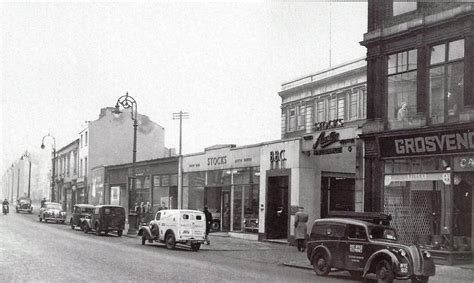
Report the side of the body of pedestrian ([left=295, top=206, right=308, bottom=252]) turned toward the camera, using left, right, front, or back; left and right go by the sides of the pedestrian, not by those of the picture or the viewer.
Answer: back

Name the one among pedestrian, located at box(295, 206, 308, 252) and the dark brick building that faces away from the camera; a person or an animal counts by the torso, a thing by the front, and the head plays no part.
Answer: the pedestrian

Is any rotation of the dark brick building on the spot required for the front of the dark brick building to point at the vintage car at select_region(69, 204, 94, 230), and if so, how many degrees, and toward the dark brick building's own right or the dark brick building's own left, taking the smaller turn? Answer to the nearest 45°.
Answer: approximately 90° to the dark brick building's own right

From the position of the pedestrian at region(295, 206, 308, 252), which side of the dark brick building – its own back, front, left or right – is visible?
right

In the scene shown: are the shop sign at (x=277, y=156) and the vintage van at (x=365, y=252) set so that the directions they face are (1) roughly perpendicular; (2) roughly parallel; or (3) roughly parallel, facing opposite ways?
roughly perpendicular

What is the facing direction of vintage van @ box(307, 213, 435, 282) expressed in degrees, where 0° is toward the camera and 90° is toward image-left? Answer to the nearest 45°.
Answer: approximately 315°

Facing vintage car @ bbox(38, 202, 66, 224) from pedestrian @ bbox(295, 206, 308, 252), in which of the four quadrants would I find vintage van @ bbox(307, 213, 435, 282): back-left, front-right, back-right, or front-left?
back-left

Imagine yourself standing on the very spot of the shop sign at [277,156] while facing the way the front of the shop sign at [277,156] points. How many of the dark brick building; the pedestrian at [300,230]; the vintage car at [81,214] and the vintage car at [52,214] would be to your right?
2

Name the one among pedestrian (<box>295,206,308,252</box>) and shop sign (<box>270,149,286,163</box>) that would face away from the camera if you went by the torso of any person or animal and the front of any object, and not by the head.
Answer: the pedestrian

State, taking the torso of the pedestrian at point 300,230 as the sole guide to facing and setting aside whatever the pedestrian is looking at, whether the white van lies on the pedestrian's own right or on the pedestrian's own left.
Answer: on the pedestrian's own left

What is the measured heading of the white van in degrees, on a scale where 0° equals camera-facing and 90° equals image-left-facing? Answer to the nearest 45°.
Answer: approximately 135°
